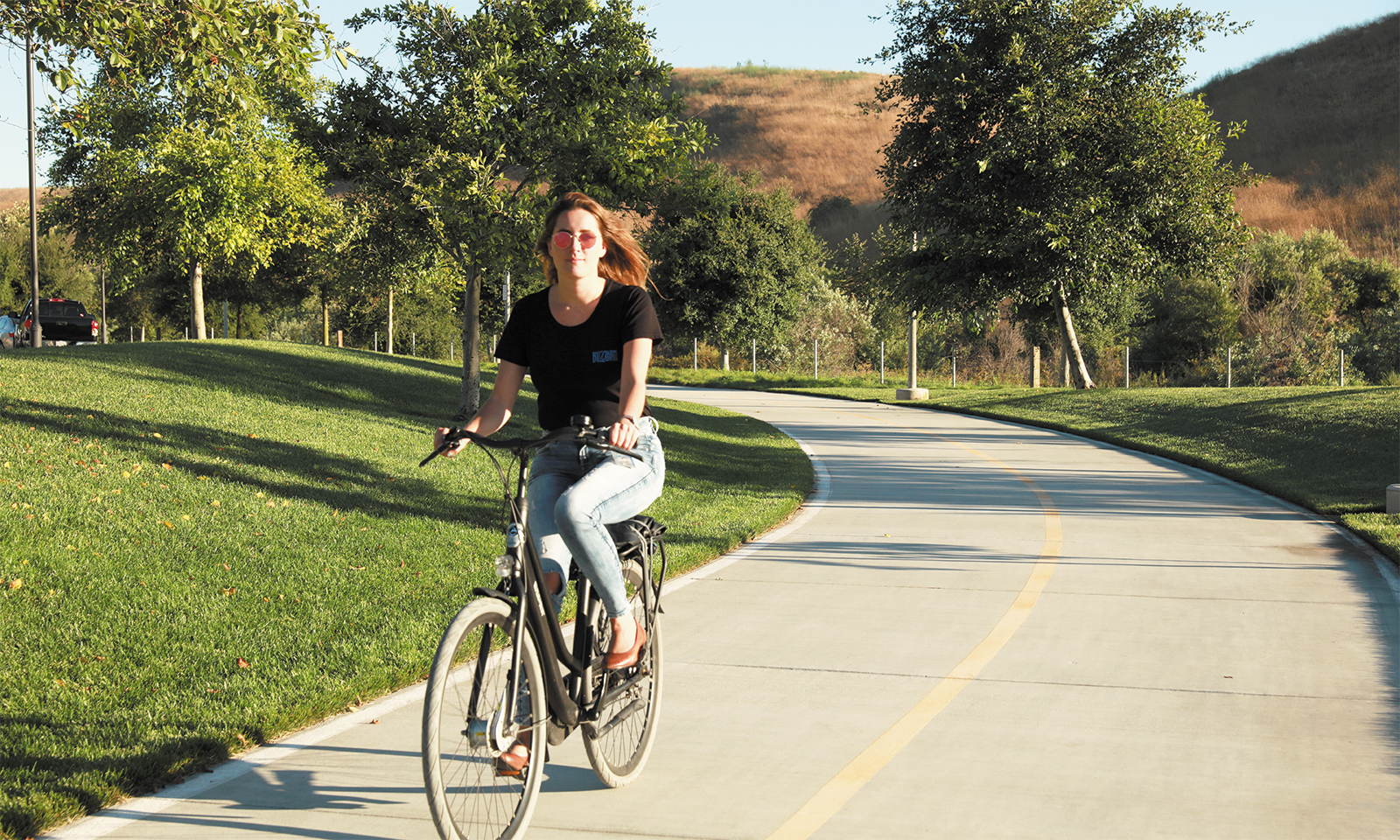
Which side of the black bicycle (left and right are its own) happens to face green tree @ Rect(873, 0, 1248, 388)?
back

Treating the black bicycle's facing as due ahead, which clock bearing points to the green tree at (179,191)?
The green tree is roughly at 4 o'clock from the black bicycle.

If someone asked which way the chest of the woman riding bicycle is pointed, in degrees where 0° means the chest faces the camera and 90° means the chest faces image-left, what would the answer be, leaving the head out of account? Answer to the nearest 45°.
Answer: approximately 45°

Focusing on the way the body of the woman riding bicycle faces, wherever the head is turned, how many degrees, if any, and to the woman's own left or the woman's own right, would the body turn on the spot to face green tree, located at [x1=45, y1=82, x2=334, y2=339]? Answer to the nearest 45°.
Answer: approximately 135° to the woman's own right

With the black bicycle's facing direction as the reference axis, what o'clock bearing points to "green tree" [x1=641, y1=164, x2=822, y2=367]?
The green tree is roughly at 5 o'clock from the black bicycle.

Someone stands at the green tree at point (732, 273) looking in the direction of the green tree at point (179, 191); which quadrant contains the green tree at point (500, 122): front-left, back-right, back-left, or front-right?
front-left

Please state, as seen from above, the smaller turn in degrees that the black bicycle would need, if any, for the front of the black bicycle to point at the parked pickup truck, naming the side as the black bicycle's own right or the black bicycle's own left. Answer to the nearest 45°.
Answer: approximately 135° to the black bicycle's own right

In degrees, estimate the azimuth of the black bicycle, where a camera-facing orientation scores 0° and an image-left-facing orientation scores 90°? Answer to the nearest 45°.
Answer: approximately 45°

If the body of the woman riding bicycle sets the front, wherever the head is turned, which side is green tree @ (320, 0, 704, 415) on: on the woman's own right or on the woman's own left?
on the woman's own right
